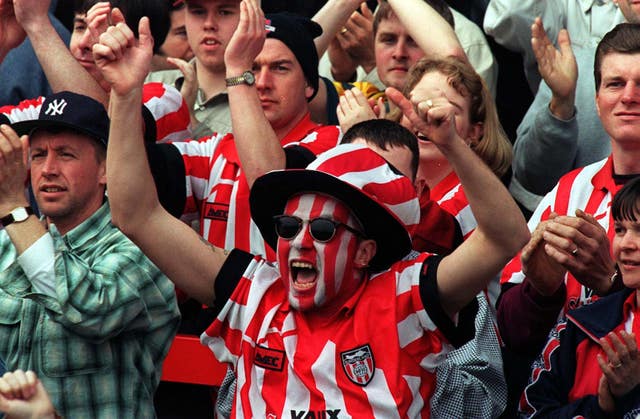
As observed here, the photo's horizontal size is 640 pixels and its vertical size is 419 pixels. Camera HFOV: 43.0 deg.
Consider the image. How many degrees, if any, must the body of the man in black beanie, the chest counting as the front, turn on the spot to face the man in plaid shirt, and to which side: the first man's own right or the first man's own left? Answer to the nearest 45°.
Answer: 0° — they already face them

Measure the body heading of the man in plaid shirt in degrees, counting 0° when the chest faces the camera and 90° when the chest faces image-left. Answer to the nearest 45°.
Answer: approximately 45°

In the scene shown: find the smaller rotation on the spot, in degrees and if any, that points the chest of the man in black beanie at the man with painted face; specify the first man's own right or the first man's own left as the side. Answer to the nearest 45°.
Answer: approximately 45° to the first man's own left

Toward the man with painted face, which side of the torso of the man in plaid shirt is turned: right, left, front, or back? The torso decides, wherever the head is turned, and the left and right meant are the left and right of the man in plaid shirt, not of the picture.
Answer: left

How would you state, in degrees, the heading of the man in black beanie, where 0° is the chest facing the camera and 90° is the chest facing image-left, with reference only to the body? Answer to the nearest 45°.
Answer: approximately 45°
